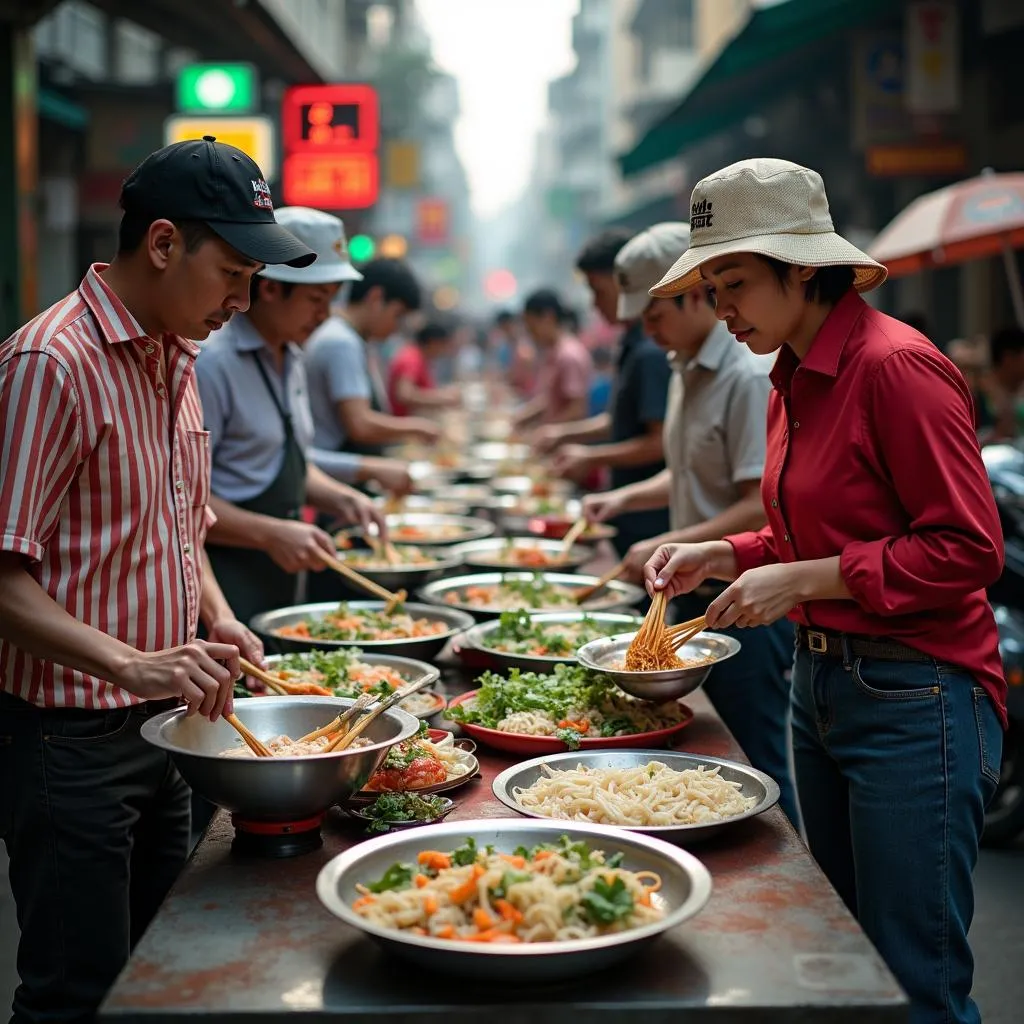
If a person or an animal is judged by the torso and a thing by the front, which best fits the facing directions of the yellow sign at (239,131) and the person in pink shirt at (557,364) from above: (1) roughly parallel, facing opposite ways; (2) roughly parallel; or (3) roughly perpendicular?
roughly perpendicular

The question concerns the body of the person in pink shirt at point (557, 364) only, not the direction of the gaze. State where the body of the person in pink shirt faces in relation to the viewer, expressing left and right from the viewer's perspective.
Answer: facing to the left of the viewer

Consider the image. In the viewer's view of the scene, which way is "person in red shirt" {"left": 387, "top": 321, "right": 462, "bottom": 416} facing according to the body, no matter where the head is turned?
to the viewer's right

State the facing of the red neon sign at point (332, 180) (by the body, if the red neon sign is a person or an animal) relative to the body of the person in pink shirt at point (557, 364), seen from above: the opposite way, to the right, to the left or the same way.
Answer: to the left

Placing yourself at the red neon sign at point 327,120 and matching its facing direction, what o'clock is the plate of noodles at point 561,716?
The plate of noodles is roughly at 12 o'clock from the red neon sign.

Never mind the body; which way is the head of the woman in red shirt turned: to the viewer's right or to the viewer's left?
to the viewer's left

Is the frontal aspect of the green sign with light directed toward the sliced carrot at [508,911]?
yes

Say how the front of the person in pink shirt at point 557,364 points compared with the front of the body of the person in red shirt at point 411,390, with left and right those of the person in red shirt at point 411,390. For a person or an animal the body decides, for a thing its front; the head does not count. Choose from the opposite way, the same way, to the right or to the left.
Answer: the opposite way

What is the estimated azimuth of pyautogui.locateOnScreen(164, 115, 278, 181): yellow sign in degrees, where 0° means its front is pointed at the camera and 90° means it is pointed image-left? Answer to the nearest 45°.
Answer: approximately 0°

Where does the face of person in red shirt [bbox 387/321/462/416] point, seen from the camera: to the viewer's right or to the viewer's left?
to the viewer's right
